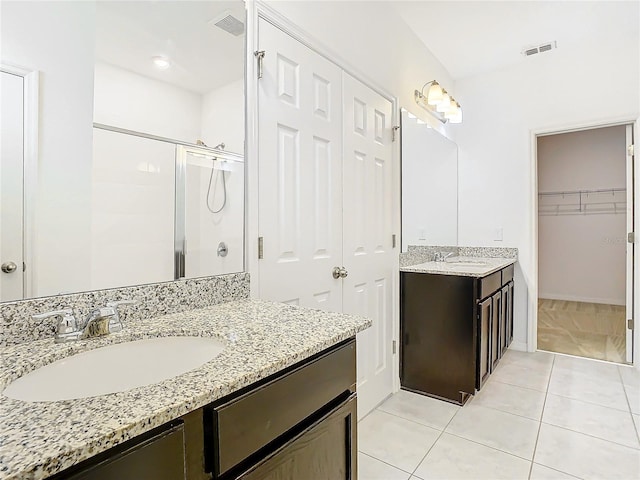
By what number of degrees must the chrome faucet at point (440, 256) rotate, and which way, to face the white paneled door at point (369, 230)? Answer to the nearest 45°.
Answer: approximately 90° to its right

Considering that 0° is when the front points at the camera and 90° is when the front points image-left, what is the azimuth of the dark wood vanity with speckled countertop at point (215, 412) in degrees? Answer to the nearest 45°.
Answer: approximately 315°

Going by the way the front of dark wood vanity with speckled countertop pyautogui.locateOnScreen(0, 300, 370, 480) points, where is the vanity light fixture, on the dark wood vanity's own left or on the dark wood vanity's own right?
on the dark wood vanity's own left

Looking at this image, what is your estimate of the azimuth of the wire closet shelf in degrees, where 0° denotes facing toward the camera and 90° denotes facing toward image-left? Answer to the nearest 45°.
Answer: approximately 0°

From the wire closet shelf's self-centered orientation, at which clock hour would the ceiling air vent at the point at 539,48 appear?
The ceiling air vent is roughly at 12 o'clock from the wire closet shelf.

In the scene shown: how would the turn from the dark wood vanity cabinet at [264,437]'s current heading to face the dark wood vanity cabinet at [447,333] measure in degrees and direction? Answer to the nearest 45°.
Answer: approximately 90° to its left

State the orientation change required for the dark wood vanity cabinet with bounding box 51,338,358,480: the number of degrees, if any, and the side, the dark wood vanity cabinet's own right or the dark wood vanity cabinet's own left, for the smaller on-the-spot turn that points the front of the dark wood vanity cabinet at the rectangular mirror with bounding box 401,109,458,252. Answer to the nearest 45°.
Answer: approximately 90° to the dark wood vanity cabinet's own left

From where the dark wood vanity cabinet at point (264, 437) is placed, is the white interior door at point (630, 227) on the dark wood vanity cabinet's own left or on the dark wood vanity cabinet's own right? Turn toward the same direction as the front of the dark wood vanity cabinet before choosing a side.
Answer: on the dark wood vanity cabinet's own left
